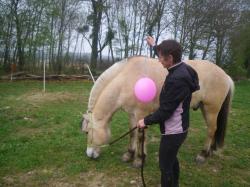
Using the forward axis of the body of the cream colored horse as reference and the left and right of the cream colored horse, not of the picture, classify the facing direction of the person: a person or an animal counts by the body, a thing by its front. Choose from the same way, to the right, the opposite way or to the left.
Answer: the same way

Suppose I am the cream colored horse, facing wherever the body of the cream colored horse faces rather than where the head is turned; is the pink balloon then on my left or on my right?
on my left

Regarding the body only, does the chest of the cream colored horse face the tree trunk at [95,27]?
no

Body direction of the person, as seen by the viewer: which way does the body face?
to the viewer's left

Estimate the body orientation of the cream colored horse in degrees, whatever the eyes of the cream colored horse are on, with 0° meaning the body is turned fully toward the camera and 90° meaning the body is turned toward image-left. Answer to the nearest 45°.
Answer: approximately 90°

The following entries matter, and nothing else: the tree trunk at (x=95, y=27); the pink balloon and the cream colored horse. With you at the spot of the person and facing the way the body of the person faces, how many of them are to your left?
0

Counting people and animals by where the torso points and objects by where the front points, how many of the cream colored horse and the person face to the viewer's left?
2

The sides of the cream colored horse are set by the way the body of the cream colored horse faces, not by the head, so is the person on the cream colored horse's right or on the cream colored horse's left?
on the cream colored horse's left

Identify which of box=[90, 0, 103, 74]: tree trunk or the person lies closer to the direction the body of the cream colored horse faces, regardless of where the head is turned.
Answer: the tree trunk

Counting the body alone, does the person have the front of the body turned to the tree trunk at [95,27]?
no
